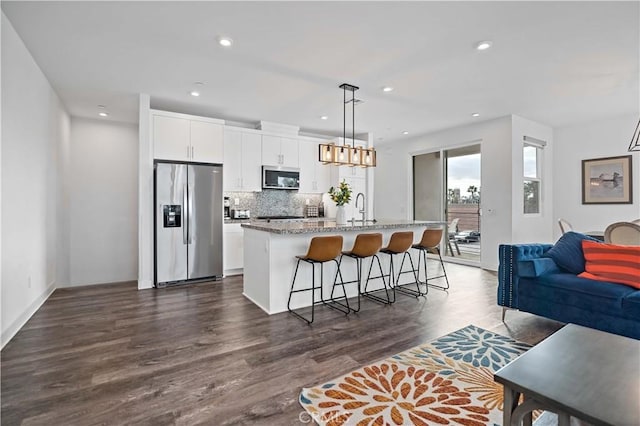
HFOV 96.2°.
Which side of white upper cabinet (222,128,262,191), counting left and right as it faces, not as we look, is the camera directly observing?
front

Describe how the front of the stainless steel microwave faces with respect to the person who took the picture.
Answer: facing the viewer and to the right of the viewer

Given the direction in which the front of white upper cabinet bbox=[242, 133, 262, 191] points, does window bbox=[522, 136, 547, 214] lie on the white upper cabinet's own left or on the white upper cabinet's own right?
on the white upper cabinet's own left

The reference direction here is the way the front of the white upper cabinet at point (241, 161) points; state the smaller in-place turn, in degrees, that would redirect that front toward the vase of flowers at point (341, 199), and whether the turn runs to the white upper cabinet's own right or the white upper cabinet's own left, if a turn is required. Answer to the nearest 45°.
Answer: approximately 45° to the white upper cabinet's own left

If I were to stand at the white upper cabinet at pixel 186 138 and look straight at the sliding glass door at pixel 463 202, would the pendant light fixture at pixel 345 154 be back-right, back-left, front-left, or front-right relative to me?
front-right

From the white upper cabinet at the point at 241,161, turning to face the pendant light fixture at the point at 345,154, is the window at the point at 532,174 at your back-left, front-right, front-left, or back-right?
front-left

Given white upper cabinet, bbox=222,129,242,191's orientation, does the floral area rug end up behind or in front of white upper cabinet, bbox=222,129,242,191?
in front

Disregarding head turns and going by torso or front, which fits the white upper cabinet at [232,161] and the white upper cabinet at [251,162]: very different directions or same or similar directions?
same or similar directions

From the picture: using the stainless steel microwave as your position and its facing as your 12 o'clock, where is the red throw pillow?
The red throw pillow is roughly at 12 o'clock from the stainless steel microwave.

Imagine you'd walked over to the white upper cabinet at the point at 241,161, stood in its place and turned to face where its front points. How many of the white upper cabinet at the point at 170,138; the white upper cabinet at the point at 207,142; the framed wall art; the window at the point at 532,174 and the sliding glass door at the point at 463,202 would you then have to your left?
3

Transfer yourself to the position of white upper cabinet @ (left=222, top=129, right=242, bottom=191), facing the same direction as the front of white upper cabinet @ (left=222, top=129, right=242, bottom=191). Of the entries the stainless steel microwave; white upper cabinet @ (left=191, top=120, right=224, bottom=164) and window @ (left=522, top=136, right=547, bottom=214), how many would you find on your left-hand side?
2

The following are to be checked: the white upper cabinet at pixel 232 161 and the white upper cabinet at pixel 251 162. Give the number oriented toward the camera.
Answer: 2

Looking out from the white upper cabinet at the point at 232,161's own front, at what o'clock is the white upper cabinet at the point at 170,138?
the white upper cabinet at the point at 170,138 is roughly at 2 o'clock from the white upper cabinet at the point at 232,161.

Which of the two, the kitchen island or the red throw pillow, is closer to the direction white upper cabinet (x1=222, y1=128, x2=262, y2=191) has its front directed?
the kitchen island

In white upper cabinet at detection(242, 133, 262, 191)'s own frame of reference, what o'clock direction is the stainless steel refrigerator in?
The stainless steel refrigerator is roughly at 2 o'clock from the white upper cabinet.
